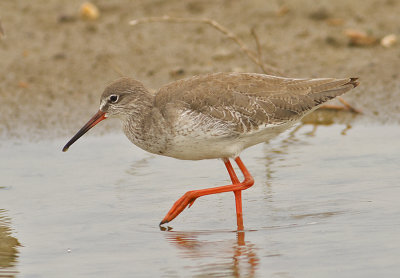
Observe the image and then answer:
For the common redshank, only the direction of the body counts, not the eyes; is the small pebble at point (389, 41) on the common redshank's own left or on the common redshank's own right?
on the common redshank's own right

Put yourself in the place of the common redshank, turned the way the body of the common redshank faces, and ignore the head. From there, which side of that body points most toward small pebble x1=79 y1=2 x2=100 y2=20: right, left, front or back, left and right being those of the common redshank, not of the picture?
right

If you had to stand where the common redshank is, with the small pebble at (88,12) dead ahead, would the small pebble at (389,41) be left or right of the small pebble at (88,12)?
right

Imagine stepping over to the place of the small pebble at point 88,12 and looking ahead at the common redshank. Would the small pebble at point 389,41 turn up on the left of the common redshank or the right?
left

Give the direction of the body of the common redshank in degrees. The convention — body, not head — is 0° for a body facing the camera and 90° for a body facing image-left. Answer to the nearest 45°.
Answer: approximately 90°
